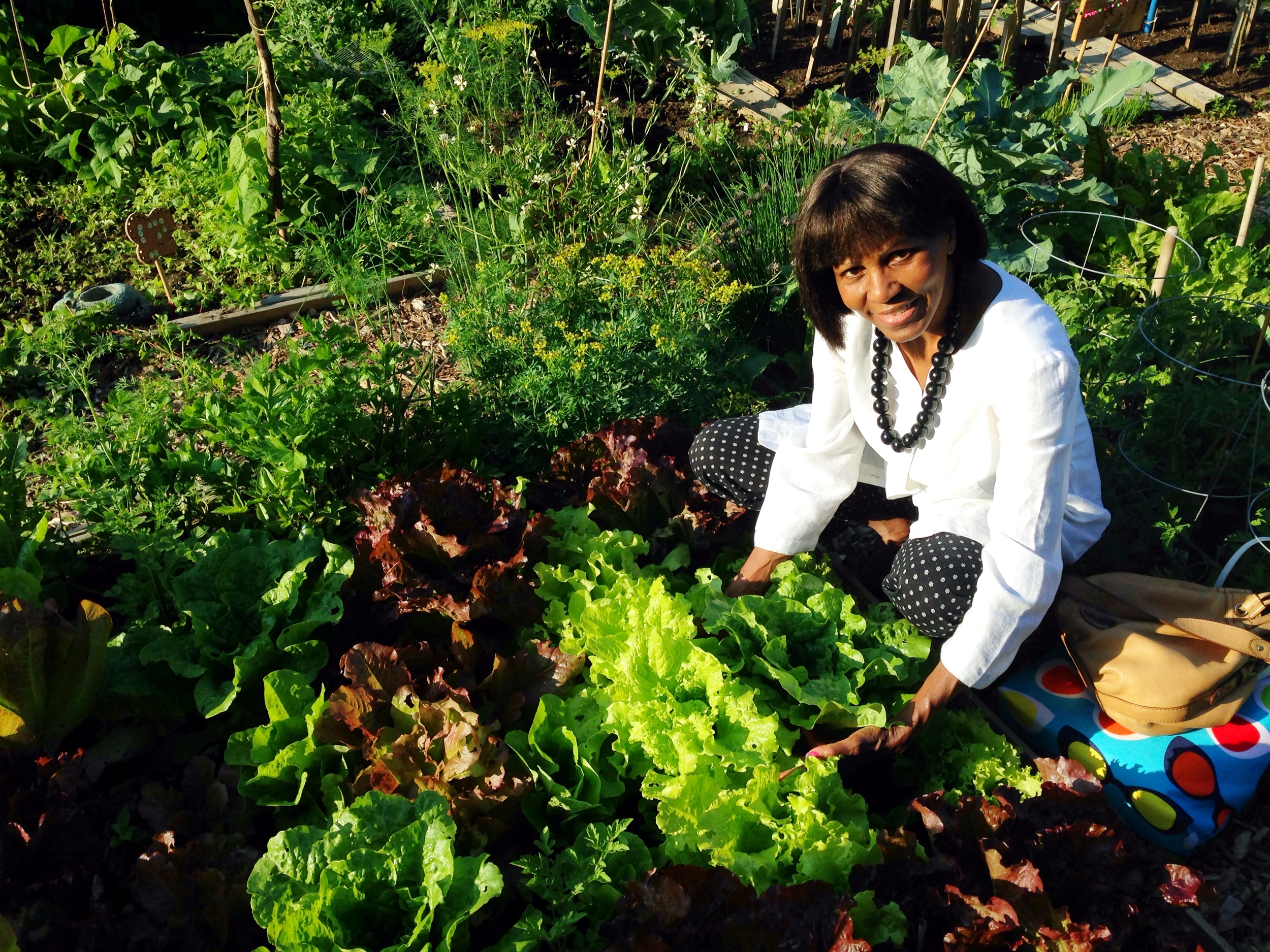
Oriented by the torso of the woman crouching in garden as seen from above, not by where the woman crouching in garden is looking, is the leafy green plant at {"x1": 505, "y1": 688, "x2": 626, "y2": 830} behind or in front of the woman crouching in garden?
in front

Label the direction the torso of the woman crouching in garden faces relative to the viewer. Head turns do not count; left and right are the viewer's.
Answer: facing the viewer and to the left of the viewer

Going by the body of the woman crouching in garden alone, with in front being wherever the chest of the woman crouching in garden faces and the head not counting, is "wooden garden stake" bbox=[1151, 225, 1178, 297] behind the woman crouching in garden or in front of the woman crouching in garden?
behind

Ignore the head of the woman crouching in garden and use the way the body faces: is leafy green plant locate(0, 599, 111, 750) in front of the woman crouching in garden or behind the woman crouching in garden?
in front

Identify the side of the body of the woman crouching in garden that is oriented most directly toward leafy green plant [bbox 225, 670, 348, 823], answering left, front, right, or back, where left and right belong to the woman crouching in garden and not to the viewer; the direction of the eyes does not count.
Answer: front

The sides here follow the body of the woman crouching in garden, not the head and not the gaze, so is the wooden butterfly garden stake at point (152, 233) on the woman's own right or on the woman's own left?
on the woman's own right

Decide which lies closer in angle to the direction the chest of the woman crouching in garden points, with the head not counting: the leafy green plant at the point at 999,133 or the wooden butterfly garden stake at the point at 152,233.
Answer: the wooden butterfly garden stake

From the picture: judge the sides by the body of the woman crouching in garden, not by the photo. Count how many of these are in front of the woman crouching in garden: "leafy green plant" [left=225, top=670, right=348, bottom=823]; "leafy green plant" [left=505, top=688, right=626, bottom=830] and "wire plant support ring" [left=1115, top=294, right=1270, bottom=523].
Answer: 2

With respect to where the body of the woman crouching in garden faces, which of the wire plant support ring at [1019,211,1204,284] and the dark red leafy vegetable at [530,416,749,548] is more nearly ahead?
the dark red leafy vegetable

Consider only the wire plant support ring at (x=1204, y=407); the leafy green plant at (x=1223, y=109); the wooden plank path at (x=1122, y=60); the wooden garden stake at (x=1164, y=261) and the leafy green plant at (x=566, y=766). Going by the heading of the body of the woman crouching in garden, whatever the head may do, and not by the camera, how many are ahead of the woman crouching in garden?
1

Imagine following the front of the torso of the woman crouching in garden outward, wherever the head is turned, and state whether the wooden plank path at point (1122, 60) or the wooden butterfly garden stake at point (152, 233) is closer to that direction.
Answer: the wooden butterfly garden stake

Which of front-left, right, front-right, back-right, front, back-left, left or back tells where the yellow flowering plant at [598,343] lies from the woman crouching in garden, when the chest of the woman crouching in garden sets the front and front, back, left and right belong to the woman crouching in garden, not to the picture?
right

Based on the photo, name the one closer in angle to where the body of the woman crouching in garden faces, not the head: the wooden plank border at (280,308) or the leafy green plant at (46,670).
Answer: the leafy green plant

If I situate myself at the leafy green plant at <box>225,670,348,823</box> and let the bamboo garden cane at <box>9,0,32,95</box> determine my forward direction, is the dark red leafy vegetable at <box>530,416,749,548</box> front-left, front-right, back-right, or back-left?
front-right
